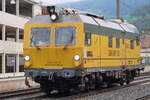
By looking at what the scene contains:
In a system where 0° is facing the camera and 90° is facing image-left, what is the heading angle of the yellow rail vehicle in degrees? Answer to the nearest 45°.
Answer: approximately 45°

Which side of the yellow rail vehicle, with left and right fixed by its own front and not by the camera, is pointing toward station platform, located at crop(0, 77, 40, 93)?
front
